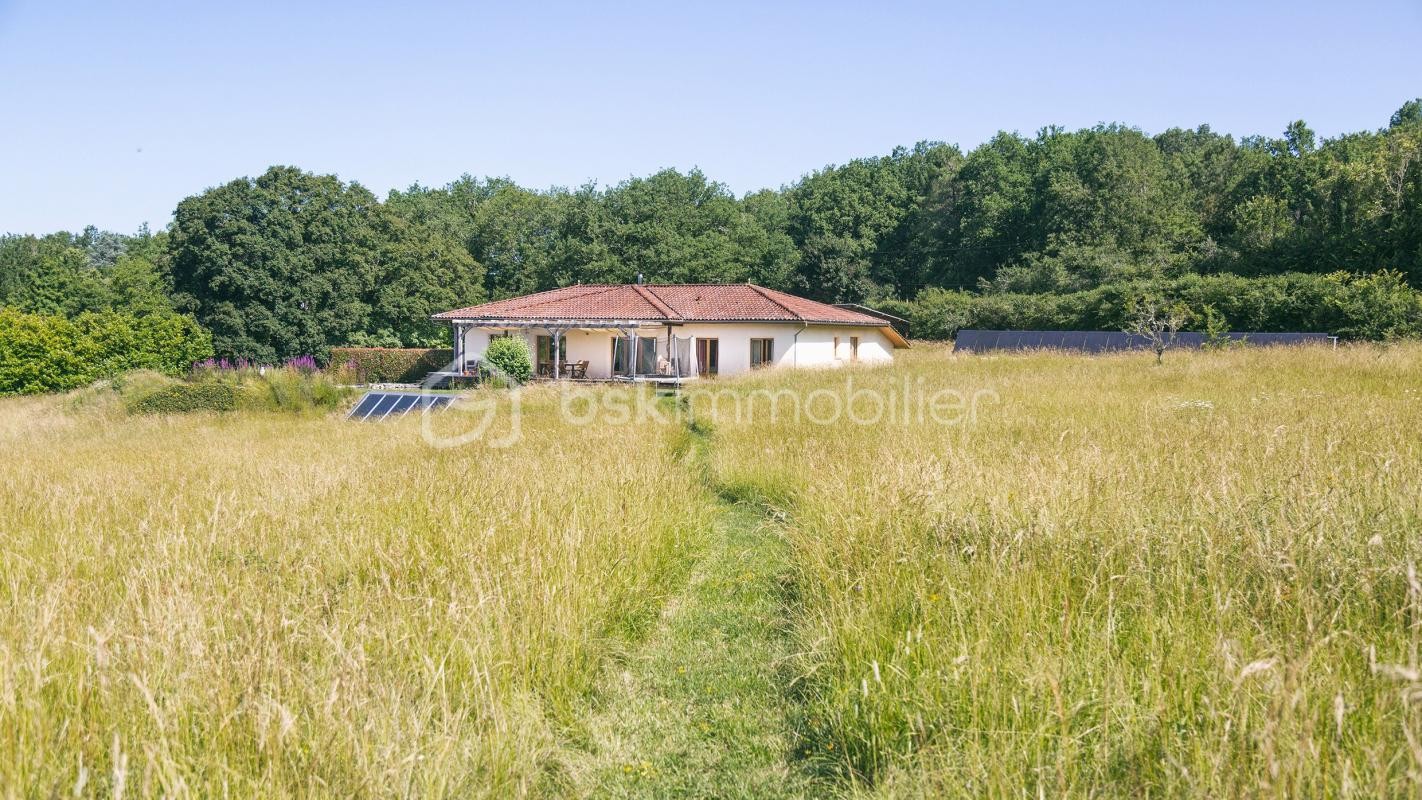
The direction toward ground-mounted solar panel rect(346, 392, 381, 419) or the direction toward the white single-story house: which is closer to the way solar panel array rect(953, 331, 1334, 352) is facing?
the ground-mounted solar panel

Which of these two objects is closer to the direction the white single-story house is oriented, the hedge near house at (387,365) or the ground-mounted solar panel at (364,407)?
the ground-mounted solar panel

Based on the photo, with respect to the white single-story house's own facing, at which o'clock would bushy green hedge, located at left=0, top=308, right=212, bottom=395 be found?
The bushy green hedge is roughly at 3 o'clock from the white single-story house.

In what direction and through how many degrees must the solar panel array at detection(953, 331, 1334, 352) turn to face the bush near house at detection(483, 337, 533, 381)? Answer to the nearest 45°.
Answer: approximately 45° to its right

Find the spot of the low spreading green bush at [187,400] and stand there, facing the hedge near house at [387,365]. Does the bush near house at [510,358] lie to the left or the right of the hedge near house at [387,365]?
right

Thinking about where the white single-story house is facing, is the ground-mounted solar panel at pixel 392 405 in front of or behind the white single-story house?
in front

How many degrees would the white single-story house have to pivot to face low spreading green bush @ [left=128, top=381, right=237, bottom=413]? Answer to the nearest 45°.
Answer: approximately 45° to its right

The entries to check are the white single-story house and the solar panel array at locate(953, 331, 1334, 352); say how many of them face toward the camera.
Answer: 2

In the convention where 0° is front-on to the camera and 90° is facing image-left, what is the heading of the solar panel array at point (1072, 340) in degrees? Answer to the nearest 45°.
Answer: approximately 0°

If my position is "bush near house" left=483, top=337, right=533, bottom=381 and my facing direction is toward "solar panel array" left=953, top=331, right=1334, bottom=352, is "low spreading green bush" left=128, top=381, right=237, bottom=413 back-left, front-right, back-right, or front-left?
back-right
